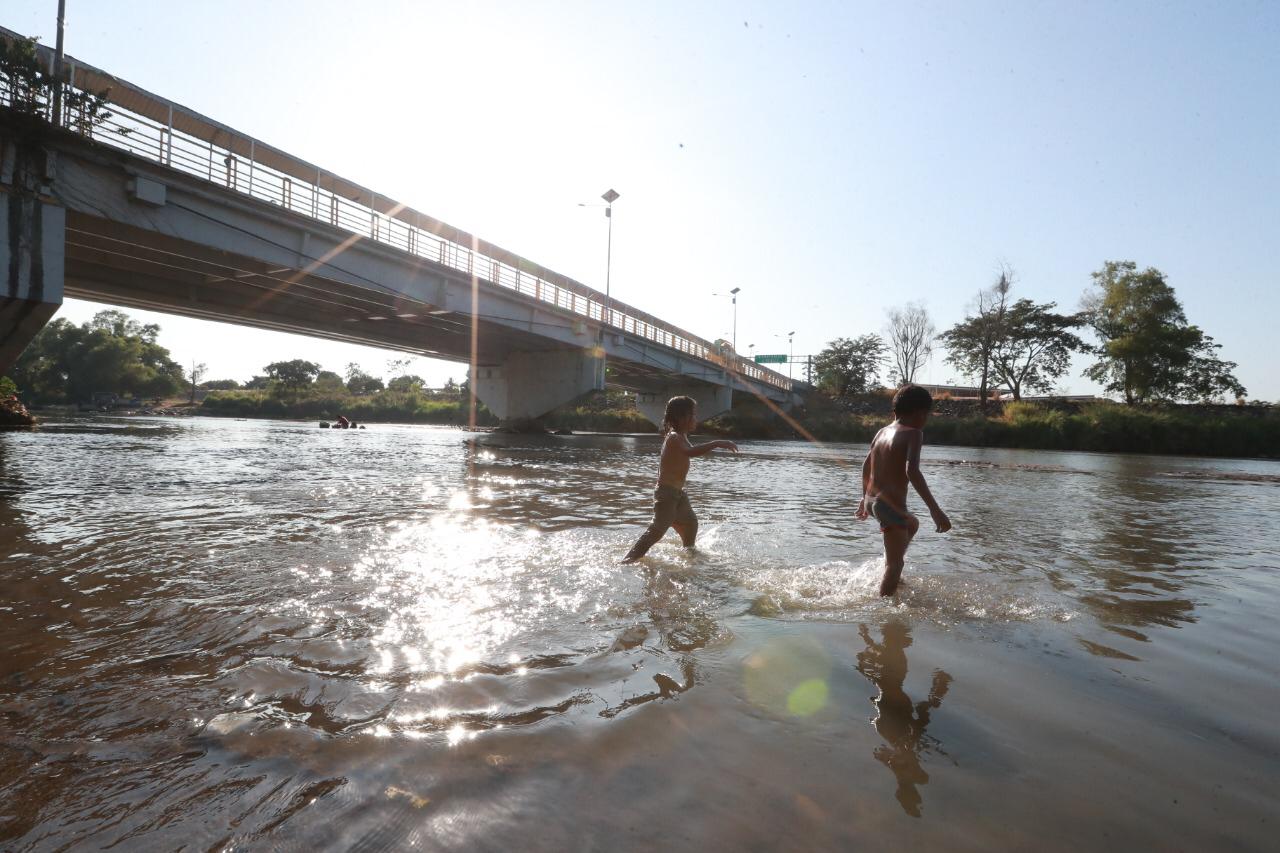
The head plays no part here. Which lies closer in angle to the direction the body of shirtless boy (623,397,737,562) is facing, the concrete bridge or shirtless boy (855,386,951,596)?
the shirtless boy

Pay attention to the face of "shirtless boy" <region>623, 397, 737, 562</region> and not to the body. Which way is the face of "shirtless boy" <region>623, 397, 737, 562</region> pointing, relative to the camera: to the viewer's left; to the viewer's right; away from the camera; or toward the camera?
to the viewer's right

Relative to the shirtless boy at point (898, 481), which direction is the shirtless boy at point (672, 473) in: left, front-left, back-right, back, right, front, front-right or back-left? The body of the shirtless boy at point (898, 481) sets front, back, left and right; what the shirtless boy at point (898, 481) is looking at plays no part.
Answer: back-left

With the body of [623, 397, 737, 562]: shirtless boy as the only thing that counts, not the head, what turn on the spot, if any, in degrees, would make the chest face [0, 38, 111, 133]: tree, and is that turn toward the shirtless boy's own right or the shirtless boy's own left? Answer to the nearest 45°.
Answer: approximately 135° to the shirtless boy's own left

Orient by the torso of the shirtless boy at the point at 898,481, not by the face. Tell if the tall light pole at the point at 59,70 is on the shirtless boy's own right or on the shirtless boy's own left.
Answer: on the shirtless boy's own left

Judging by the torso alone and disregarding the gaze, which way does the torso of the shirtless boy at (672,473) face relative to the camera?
to the viewer's right

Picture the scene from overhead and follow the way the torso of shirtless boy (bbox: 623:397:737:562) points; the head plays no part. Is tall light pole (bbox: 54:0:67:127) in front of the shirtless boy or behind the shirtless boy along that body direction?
behind
